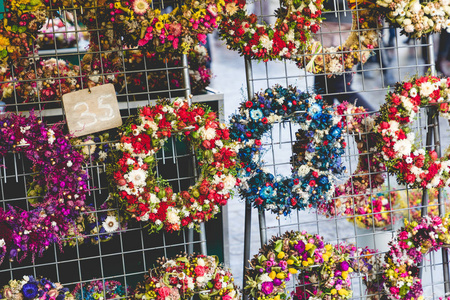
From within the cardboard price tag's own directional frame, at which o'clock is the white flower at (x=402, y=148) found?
The white flower is roughly at 9 o'clock from the cardboard price tag.

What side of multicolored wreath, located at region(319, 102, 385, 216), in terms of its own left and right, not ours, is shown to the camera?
front

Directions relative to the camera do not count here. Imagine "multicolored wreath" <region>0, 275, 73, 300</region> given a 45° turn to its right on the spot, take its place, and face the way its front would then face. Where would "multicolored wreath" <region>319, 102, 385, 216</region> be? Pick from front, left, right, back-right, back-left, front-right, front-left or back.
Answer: back-left

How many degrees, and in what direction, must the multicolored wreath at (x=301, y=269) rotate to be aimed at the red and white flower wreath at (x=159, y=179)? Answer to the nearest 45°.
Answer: approximately 90° to its right

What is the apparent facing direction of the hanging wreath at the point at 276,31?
toward the camera

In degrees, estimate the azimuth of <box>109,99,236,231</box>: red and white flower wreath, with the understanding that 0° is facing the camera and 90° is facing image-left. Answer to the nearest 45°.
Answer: approximately 0°

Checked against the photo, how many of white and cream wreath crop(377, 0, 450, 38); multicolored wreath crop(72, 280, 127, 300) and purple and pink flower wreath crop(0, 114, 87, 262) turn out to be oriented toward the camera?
3

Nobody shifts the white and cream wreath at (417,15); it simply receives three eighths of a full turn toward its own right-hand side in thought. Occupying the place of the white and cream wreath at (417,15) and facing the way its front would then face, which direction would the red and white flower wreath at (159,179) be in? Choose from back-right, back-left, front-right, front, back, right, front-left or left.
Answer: left

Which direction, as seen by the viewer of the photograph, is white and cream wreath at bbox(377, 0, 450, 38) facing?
facing the viewer

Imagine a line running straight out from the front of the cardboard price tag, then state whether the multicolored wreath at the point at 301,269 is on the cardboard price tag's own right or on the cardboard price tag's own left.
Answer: on the cardboard price tag's own left

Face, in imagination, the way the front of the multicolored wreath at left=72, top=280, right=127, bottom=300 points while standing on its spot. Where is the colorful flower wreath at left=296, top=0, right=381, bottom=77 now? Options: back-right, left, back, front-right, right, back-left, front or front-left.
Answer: left

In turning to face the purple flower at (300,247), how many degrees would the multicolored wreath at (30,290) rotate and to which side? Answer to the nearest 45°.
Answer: approximately 90° to its left
